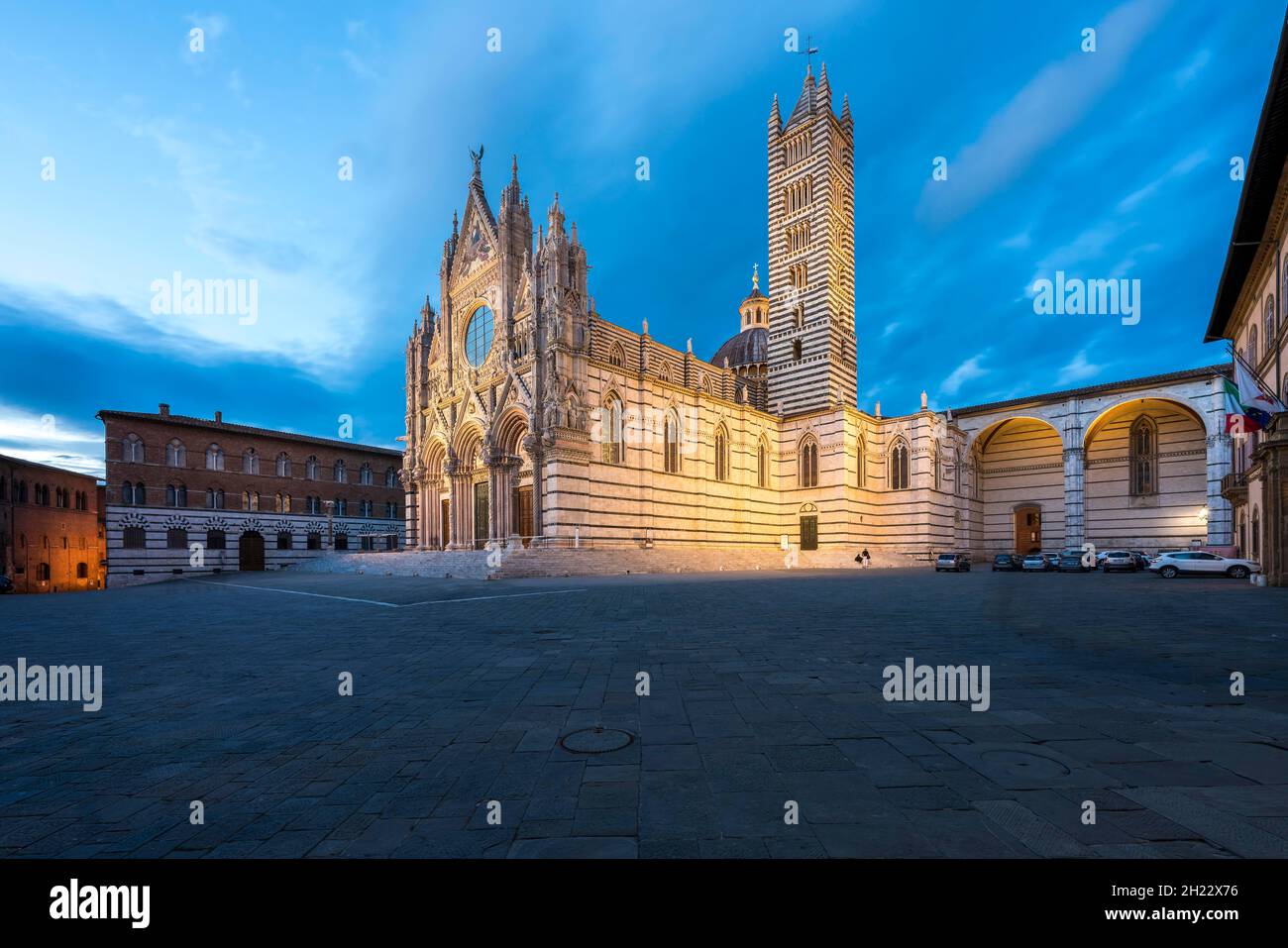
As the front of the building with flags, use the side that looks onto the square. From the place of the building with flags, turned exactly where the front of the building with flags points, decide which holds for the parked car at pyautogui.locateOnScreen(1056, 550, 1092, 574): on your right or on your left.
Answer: on your right

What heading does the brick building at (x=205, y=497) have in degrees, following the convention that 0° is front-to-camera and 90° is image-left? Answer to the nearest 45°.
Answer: approximately 315°

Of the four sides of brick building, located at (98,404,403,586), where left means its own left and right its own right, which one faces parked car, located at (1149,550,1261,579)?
front

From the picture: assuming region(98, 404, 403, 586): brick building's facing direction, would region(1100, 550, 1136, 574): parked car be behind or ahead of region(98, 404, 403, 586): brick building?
ahead

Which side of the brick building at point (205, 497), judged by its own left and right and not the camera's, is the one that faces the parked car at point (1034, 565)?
front

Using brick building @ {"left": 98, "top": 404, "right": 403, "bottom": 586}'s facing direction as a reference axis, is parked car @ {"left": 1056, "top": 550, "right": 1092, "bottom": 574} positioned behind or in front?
in front
